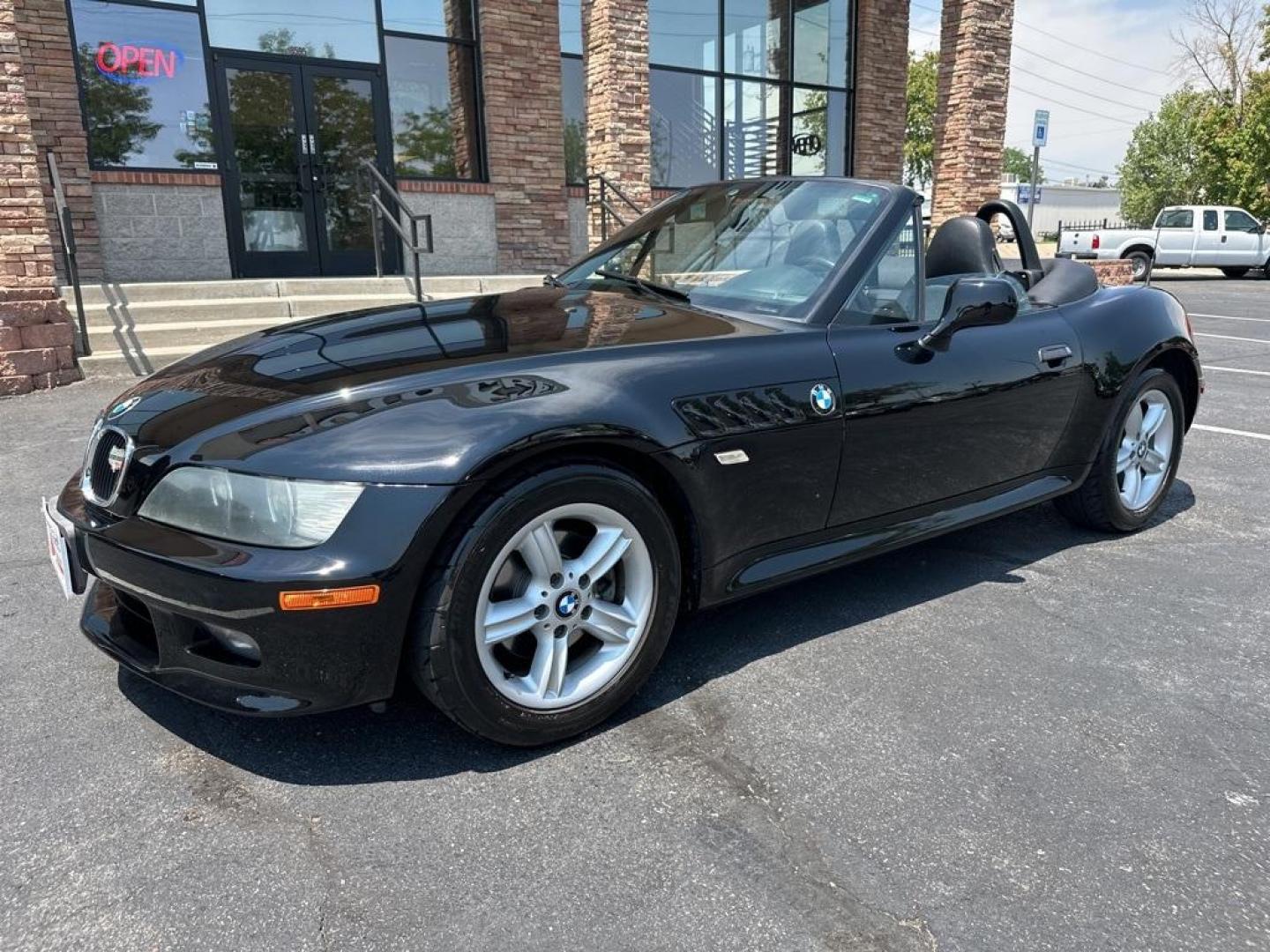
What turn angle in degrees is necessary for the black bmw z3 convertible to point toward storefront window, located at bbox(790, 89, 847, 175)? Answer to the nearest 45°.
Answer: approximately 135° to its right

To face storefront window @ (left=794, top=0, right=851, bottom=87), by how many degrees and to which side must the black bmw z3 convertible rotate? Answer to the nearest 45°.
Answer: approximately 135° to its right

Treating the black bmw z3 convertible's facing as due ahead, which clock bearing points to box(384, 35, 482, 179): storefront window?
The storefront window is roughly at 4 o'clock from the black bmw z3 convertible.

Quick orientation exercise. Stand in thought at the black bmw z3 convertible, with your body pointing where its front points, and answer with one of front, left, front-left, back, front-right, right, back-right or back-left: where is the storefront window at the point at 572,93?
back-right

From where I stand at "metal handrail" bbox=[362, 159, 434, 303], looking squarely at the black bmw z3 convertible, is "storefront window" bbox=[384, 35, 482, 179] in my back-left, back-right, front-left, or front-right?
back-left

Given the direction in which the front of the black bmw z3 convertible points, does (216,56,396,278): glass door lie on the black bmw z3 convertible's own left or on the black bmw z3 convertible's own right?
on the black bmw z3 convertible's own right

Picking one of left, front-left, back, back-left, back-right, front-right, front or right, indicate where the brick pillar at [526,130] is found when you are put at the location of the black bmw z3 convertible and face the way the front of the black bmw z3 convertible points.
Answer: back-right

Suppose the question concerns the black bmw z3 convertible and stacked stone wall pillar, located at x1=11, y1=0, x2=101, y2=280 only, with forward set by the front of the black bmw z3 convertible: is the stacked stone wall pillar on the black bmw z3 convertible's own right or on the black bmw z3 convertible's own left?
on the black bmw z3 convertible's own right

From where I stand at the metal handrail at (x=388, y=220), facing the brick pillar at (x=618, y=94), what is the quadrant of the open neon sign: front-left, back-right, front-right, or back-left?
back-left

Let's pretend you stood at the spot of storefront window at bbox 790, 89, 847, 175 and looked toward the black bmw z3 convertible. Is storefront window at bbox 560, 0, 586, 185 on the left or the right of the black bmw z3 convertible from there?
right

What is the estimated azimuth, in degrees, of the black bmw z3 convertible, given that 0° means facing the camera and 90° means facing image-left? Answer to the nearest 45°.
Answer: approximately 45°
